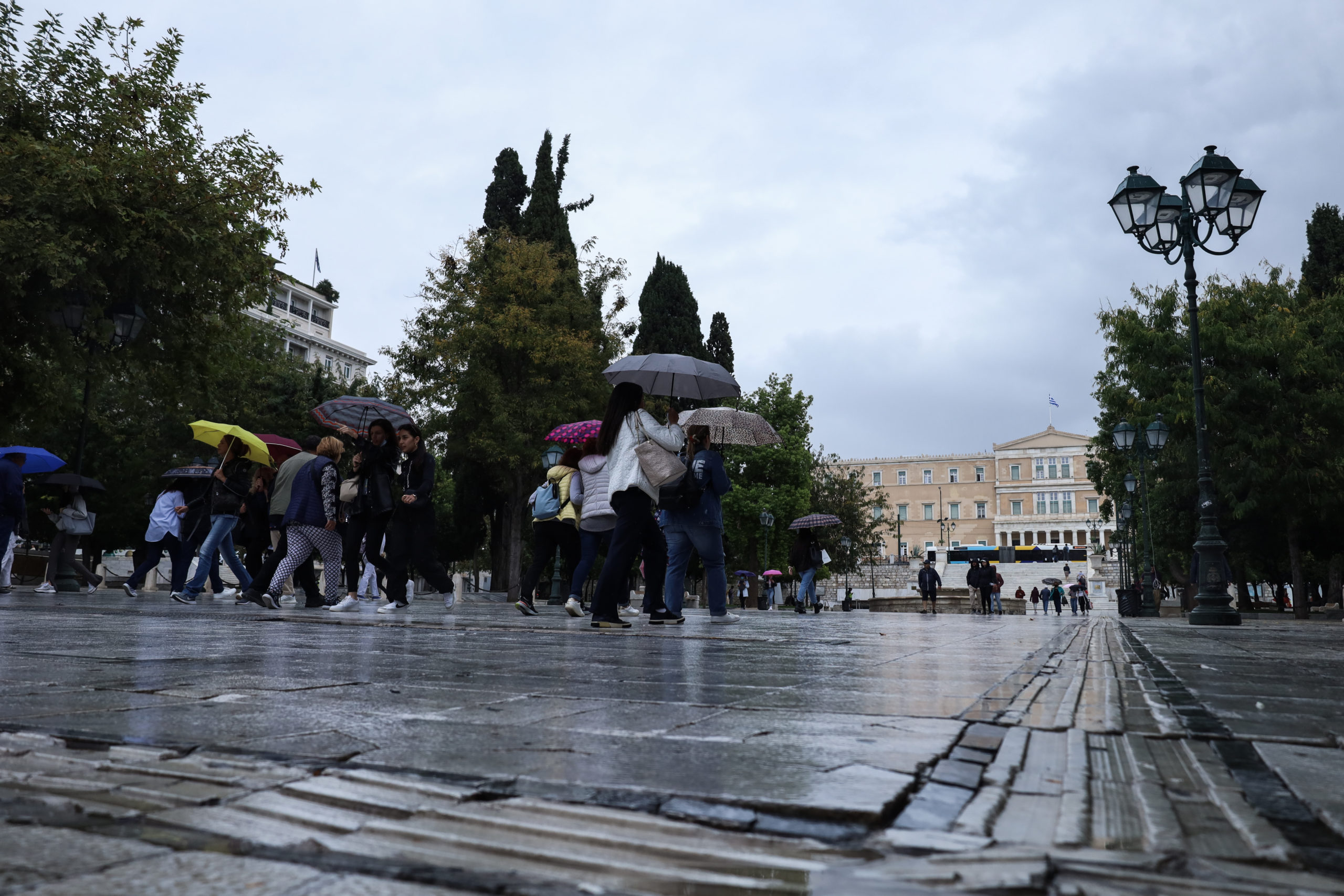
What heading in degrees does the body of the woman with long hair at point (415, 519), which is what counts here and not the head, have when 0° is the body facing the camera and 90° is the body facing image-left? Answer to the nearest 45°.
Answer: approximately 45°

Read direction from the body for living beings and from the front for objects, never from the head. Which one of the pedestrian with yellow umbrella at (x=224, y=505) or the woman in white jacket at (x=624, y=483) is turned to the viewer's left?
the pedestrian with yellow umbrella

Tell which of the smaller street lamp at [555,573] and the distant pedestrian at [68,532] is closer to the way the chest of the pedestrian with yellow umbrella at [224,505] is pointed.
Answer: the distant pedestrian

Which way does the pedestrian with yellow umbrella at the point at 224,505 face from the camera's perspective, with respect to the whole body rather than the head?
to the viewer's left

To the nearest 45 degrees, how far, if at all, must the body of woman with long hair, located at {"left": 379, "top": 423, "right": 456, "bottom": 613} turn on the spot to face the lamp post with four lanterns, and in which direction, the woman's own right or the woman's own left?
approximately 135° to the woman's own left

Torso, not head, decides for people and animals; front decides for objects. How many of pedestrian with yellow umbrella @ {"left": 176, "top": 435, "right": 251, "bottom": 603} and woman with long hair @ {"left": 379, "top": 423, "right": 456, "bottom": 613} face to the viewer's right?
0

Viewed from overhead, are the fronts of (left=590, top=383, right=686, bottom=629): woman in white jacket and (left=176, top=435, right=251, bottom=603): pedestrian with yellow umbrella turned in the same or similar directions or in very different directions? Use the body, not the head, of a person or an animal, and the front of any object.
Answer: very different directions
